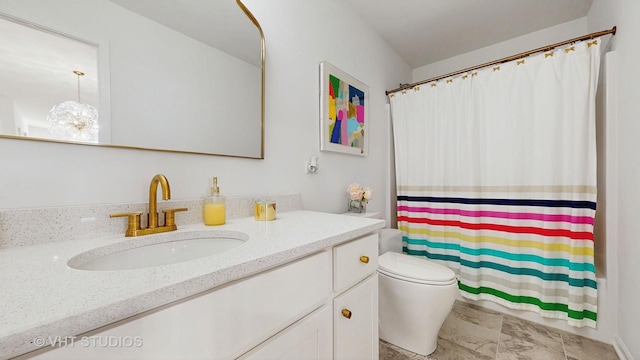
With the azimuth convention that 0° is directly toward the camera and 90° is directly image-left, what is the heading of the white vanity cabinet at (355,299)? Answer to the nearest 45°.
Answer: approximately 315°

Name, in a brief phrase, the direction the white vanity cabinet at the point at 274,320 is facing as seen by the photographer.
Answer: facing the viewer and to the right of the viewer

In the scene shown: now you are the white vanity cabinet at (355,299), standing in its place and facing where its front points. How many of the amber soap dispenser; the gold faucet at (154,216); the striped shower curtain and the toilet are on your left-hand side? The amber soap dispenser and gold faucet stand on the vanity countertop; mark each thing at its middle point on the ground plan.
2

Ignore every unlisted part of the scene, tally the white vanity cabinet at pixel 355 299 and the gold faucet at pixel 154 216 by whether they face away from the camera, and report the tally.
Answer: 0

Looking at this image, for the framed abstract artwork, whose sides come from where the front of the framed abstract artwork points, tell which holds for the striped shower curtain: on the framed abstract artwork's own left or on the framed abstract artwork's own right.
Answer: on the framed abstract artwork's own left

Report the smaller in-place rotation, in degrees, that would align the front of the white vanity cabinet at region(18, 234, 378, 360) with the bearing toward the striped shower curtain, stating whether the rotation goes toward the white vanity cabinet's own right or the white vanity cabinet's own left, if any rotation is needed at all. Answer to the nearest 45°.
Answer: approximately 45° to the white vanity cabinet's own left

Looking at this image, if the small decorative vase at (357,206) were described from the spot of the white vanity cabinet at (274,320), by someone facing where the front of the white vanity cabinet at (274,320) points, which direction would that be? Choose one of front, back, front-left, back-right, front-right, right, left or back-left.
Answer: left

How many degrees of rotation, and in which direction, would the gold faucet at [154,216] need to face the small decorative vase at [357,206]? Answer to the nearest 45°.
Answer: approximately 45° to its left

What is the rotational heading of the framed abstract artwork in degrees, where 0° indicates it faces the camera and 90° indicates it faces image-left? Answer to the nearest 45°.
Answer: approximately 315°
